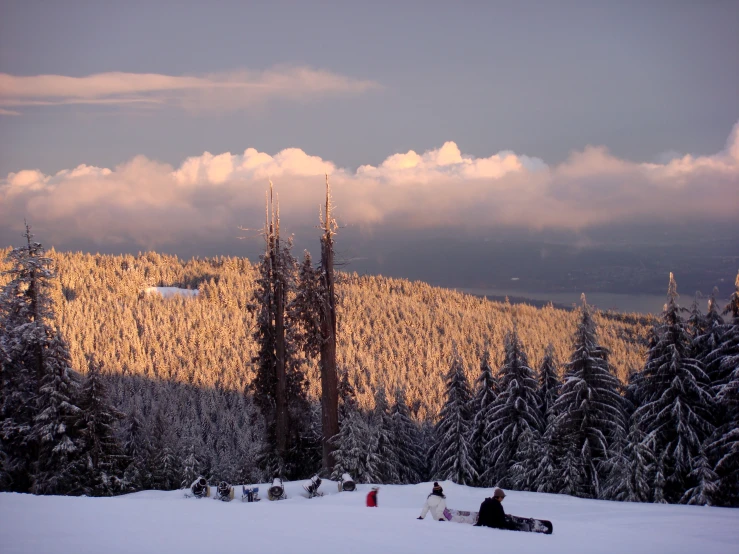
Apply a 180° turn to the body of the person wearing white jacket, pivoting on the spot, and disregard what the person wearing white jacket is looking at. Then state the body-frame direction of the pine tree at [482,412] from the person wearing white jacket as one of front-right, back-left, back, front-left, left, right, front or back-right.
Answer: back

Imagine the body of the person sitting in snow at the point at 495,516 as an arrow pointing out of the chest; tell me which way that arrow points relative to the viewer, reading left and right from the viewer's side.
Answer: facing away from the viewer and to the right of the viewer

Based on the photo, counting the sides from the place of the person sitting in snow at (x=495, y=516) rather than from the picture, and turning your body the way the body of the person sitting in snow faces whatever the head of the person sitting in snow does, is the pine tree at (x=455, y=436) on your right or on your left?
on your left

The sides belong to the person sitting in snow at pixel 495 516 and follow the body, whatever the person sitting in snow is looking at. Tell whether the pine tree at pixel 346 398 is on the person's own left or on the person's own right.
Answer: on the person's own left

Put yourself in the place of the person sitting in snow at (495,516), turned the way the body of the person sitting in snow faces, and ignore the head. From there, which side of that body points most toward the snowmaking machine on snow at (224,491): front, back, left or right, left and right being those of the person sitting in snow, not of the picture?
left

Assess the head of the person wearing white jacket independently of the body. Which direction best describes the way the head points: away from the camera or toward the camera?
away from the camera

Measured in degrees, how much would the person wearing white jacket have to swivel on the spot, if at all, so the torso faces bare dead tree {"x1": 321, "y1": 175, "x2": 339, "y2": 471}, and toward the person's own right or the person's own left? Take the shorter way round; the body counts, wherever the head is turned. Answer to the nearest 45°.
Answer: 0° — they already face it

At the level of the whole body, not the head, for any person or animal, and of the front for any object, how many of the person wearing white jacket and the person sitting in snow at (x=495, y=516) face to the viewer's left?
0

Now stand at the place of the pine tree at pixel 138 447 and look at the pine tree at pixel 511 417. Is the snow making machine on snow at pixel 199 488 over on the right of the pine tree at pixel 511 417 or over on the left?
right

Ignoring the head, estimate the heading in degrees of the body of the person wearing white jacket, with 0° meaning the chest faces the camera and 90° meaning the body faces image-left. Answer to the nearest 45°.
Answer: approximately 180°
